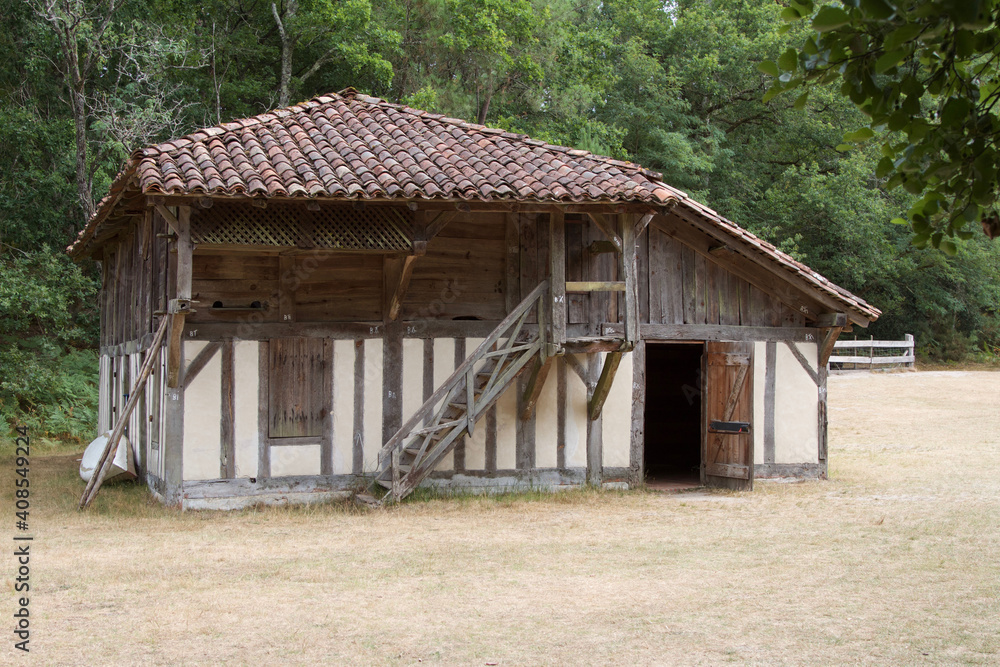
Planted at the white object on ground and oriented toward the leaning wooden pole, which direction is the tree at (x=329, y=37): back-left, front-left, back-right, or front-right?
back-left

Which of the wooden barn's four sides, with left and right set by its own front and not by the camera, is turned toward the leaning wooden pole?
right

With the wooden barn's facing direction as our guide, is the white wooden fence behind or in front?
behind

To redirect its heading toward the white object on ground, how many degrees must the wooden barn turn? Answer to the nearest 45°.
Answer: approximately 90° to its right

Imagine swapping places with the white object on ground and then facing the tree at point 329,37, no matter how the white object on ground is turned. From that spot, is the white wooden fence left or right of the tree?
right

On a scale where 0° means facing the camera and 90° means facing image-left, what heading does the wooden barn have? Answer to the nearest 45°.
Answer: approximately 0°

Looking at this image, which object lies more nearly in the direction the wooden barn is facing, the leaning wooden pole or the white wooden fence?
the leaning wooden pole

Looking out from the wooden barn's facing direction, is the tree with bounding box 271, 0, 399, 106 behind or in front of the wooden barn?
behind

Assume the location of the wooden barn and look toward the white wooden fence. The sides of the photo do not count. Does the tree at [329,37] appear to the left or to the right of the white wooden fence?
left
